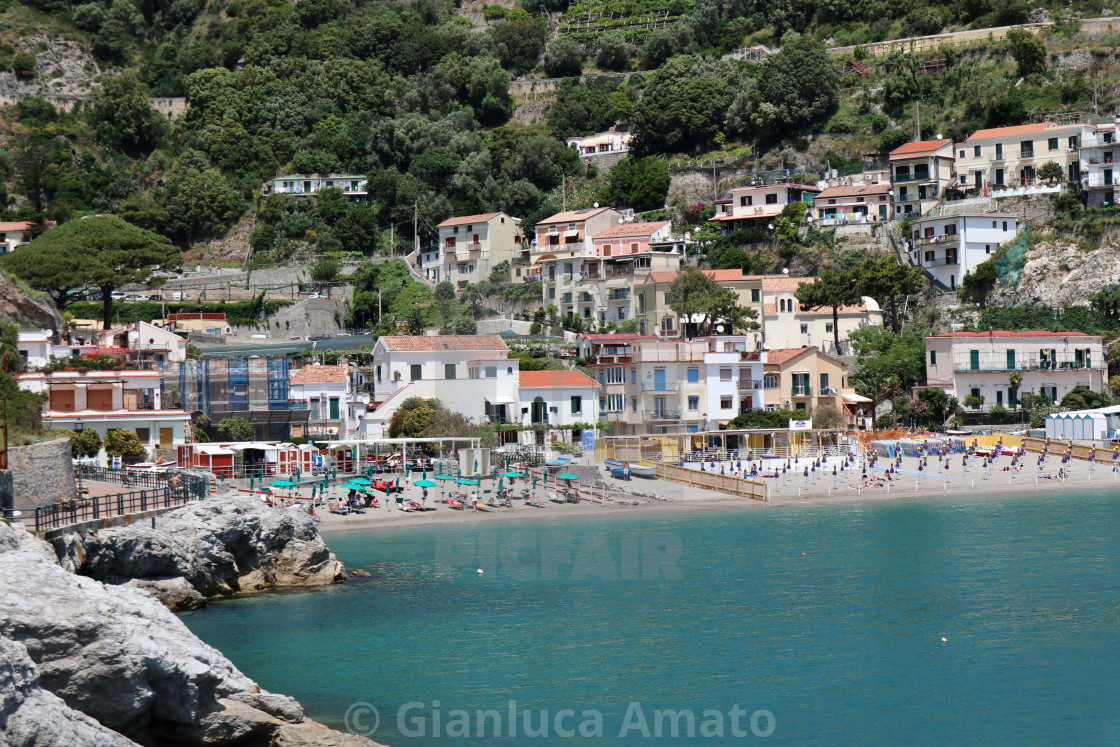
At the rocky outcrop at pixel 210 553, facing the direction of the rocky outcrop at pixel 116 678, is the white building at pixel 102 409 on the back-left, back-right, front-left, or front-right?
back-right

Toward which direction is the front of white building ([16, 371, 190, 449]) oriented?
toward the camera

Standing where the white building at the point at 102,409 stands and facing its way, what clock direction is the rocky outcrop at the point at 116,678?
The rocky outcrop is roughly at 12 o'clock from the white building.

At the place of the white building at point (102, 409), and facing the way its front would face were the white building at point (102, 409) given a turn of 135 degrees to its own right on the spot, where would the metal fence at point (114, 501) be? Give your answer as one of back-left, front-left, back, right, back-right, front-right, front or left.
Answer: back-left

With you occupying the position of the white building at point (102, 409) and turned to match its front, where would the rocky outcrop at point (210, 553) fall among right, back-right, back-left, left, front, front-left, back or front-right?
front

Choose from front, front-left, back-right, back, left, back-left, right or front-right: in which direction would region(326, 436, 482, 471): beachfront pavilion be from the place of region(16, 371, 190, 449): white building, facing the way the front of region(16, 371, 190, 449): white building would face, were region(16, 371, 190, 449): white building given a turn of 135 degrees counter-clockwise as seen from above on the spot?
front-right

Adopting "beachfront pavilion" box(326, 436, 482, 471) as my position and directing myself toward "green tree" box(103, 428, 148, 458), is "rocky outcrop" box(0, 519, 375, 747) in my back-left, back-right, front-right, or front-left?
front-left

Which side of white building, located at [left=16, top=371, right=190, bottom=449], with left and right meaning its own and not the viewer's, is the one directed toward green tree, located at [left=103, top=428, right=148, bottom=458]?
front
